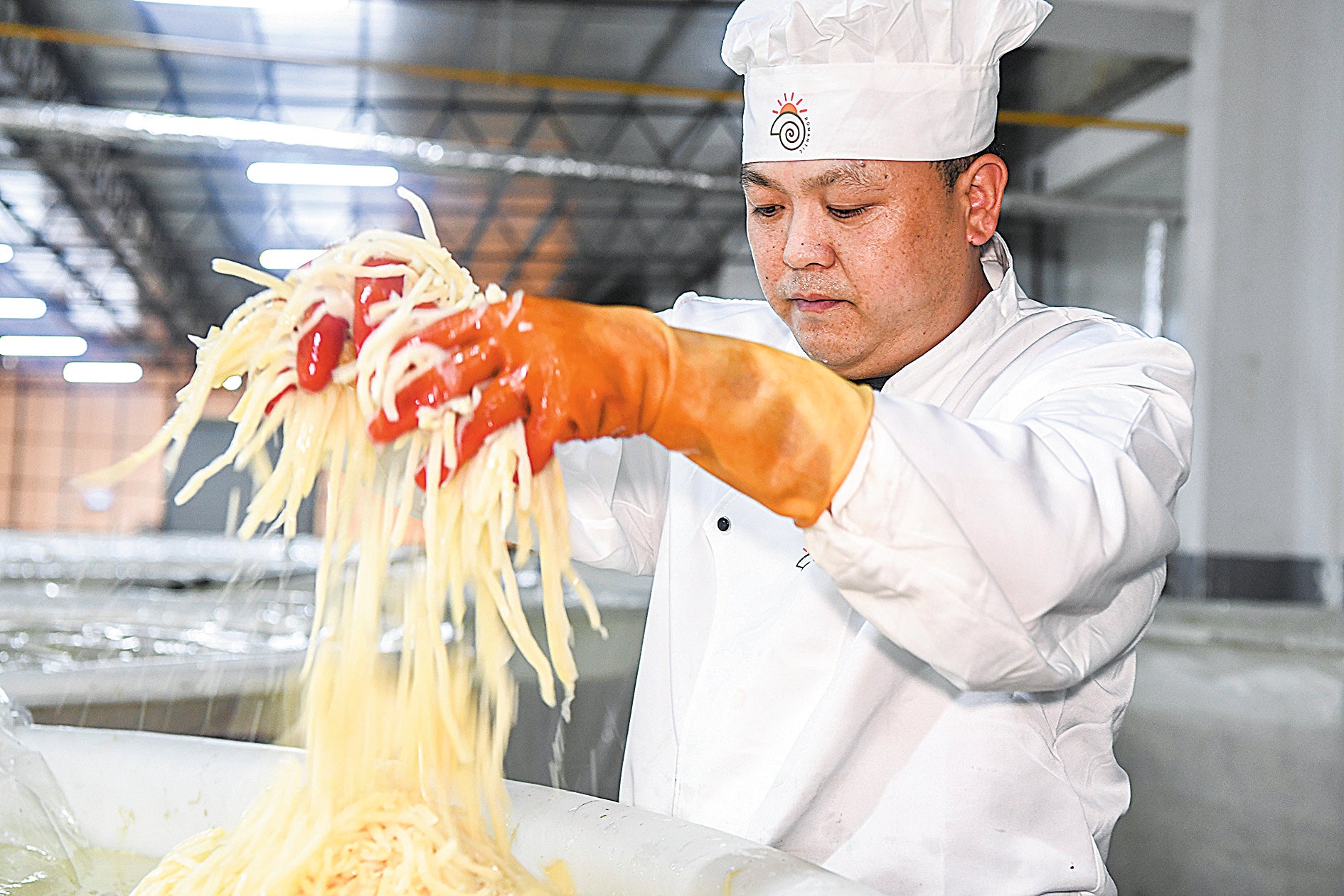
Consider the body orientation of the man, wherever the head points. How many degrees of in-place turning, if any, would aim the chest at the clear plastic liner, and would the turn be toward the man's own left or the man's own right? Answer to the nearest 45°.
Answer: approximately 45° to the man's own right

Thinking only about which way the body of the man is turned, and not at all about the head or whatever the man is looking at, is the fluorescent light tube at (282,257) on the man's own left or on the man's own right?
on the man's own right

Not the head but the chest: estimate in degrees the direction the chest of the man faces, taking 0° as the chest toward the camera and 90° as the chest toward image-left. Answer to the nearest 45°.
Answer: approximately 45°

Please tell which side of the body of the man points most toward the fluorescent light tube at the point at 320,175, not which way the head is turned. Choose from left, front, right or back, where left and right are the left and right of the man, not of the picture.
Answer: right

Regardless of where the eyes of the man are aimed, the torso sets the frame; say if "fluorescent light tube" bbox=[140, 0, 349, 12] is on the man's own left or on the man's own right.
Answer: on the man's own right

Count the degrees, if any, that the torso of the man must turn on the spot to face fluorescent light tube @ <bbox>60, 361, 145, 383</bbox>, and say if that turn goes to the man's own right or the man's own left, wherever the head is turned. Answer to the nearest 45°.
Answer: approximately 90° to the man's own right

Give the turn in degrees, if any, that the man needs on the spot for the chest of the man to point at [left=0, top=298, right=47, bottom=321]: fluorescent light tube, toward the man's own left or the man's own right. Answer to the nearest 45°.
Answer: approximately 90° to the man's own right

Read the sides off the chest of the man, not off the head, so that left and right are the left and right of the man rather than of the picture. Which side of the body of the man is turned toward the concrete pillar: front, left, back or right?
back
